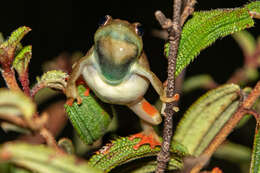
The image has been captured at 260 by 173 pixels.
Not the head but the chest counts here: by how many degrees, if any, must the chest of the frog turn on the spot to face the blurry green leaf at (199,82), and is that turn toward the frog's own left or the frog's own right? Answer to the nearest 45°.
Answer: approximately 135° to the frog's own left

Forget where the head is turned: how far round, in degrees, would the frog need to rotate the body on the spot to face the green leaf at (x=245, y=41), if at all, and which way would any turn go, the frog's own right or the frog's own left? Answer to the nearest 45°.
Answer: approximately 135° to the frog's own left

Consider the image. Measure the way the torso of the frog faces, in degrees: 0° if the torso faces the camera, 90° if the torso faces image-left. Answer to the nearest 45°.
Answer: approximately 0°
